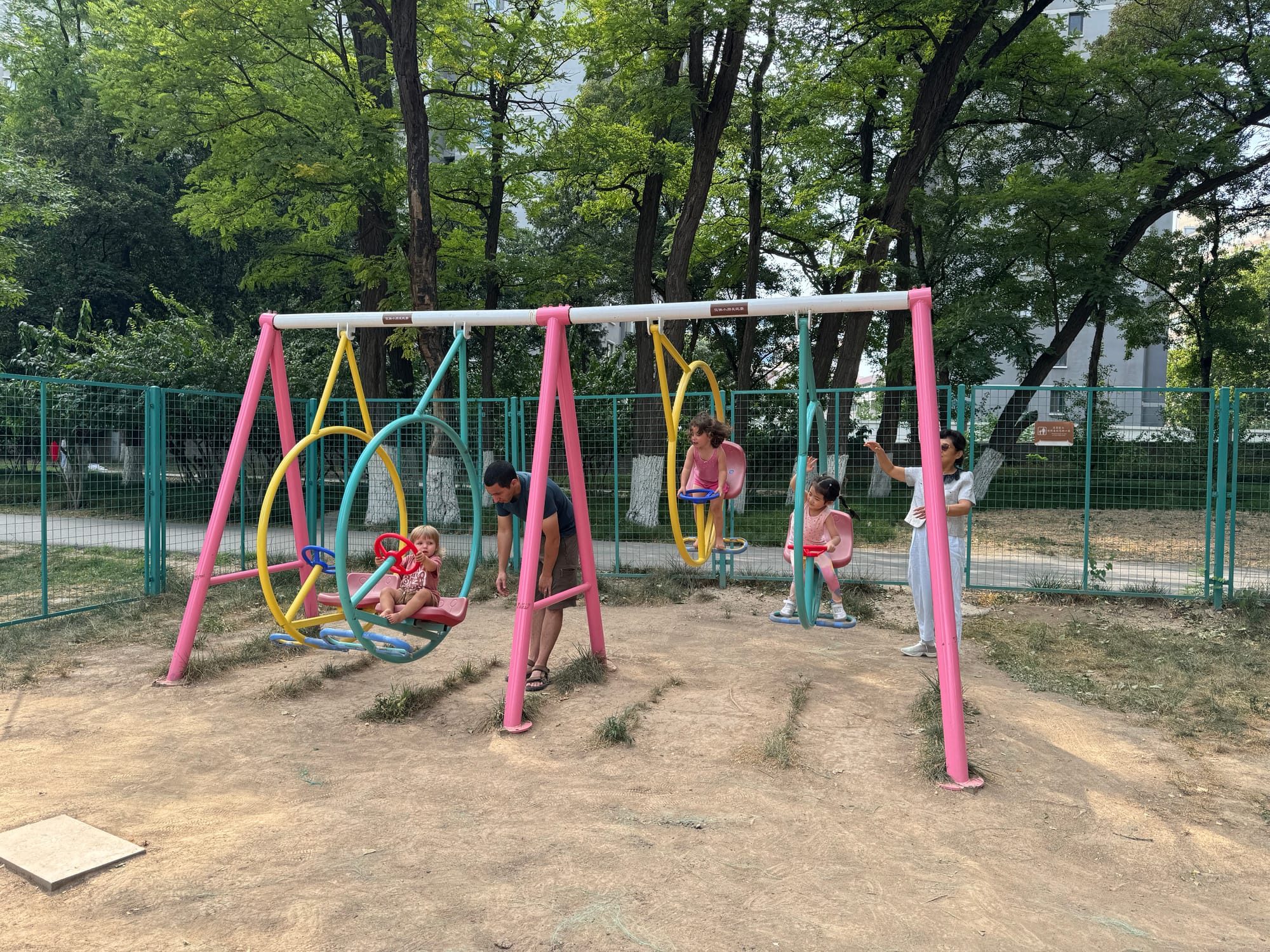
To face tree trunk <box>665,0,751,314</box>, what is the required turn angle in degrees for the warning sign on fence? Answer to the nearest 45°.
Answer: approximately 135° to its right

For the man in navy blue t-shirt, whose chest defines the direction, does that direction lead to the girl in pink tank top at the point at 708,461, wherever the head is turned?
no

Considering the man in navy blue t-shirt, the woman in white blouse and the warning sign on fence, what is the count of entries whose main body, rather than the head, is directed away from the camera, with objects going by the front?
0

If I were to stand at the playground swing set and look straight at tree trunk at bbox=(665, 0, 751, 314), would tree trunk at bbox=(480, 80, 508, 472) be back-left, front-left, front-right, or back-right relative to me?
front-left

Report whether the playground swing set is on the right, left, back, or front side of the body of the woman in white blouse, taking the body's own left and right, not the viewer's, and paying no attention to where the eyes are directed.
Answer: front

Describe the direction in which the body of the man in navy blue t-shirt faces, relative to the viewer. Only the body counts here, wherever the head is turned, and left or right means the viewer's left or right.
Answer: facing the viewer and to the left of the viewer

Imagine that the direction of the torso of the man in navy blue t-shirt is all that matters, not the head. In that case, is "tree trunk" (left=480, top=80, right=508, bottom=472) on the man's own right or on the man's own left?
on the man's own right

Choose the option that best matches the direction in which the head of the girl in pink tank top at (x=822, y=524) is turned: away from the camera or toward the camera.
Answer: toward the camera

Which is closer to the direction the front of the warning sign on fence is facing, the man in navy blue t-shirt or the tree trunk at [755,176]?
the man in navy blue t-shirt

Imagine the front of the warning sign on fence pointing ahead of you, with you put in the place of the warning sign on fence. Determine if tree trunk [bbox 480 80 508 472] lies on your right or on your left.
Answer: on your right

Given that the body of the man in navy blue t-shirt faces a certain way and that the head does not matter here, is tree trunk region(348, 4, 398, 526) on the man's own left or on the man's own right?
on the man's own right

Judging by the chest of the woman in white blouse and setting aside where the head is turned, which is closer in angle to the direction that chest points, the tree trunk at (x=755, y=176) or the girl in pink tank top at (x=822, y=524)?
the girl in pink tank top

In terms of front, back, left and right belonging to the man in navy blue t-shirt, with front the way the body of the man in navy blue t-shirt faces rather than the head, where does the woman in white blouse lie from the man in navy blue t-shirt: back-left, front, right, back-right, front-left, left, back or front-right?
back-left

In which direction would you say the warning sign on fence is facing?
toward the camera

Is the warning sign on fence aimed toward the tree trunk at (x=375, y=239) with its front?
no

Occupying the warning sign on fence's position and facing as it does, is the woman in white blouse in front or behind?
in front
